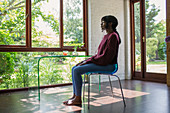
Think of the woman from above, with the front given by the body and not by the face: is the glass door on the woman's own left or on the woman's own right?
on the woman's own right

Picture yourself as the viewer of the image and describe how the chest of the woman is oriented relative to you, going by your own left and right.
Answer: facing to the left of the viewer

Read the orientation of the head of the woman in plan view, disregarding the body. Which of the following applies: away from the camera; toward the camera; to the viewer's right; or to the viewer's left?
to the viewer's left

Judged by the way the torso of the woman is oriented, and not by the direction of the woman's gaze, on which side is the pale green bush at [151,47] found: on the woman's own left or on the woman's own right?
on the woman's own right
